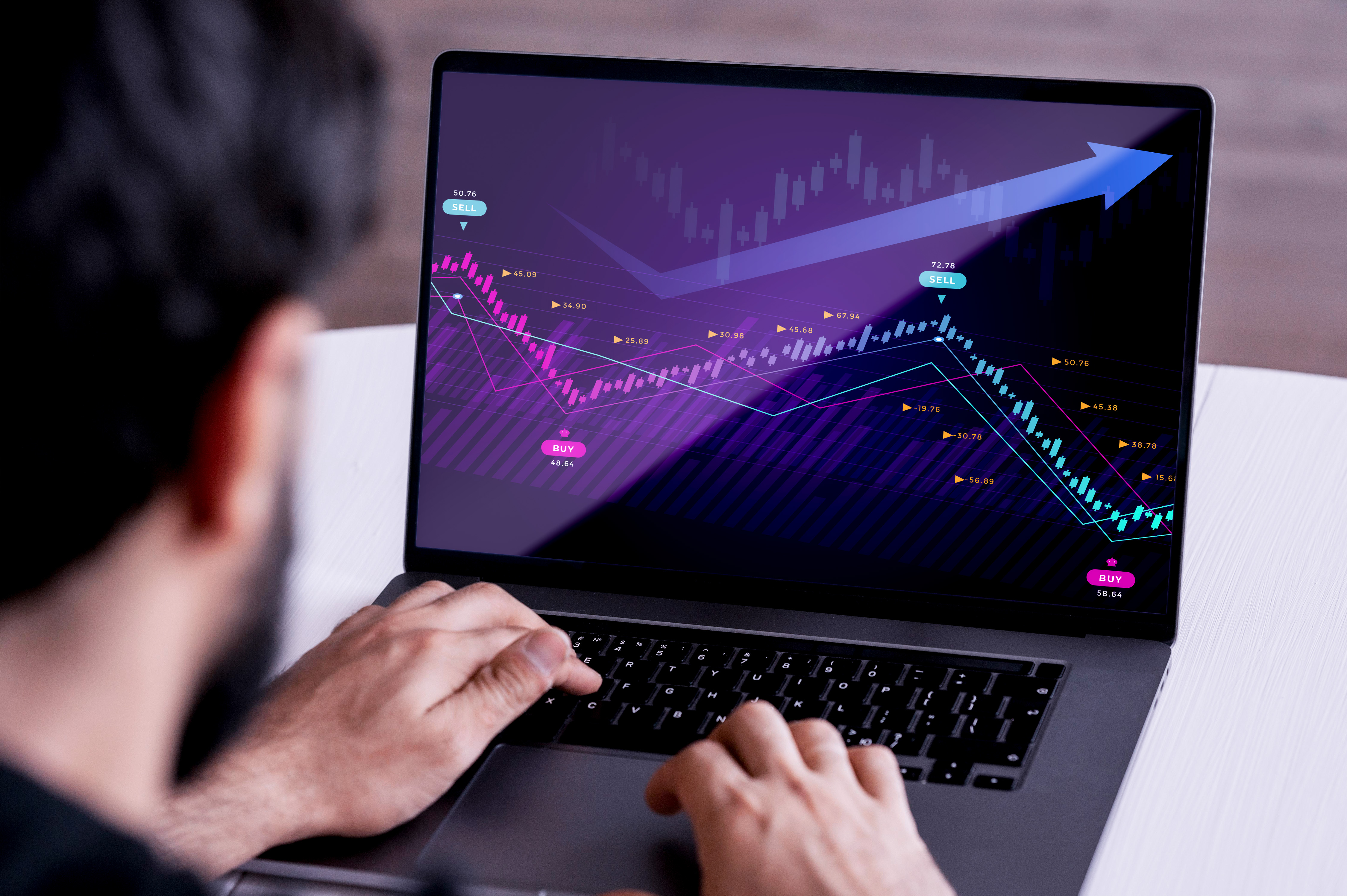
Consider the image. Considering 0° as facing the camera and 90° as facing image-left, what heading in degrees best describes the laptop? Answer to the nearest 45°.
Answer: approximately 0°
